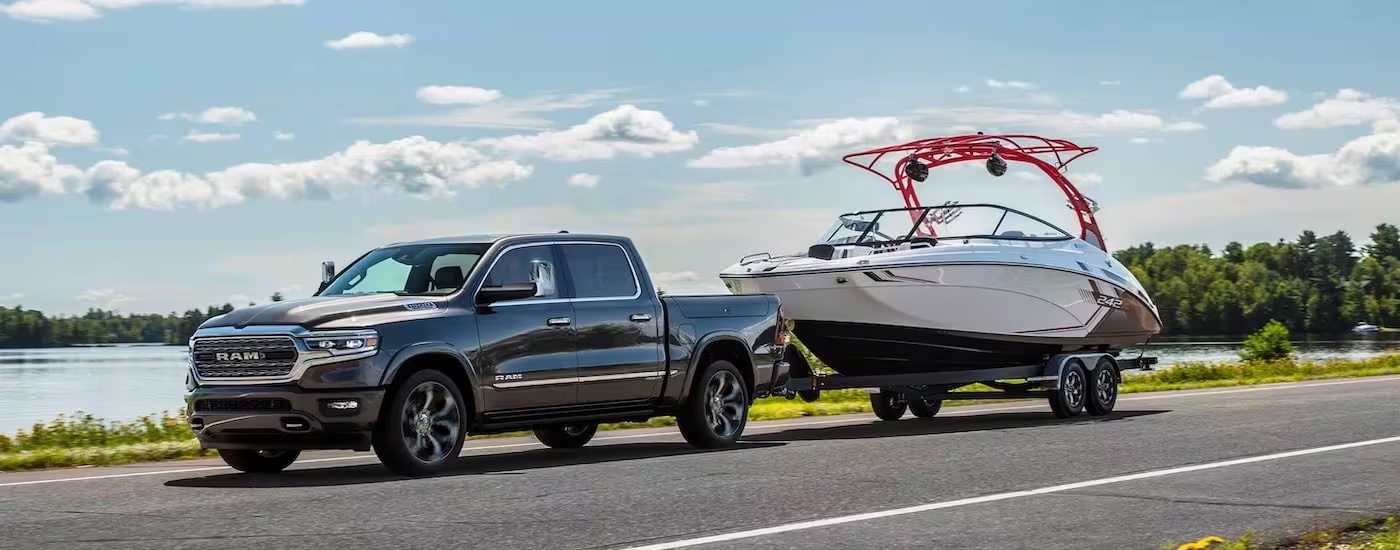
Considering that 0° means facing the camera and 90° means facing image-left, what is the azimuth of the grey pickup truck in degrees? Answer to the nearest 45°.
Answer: approximately 45°

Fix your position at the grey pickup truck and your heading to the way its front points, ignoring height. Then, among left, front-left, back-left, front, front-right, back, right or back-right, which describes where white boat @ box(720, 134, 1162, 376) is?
back

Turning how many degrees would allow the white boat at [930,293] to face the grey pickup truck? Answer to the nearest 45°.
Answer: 0° — it already faces it
